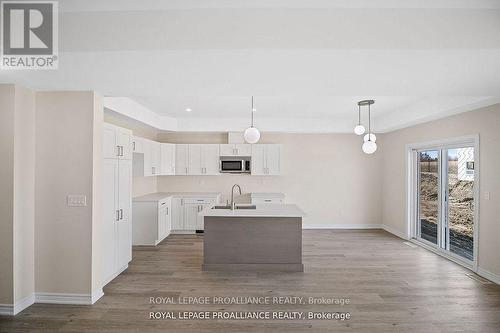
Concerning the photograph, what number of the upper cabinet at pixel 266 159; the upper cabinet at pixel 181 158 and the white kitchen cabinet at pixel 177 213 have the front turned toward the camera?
3

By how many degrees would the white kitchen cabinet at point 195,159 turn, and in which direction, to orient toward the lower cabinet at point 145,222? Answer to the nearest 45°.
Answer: approximately 45° to its right

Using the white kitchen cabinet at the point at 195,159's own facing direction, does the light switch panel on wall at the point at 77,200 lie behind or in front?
in front

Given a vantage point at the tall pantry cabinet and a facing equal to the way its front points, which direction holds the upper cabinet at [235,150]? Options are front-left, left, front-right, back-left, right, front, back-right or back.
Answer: front-left

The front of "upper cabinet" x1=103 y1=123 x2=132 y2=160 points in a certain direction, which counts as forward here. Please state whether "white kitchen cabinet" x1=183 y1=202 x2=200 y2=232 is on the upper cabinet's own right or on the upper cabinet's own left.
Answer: on the upper cabinet's own left

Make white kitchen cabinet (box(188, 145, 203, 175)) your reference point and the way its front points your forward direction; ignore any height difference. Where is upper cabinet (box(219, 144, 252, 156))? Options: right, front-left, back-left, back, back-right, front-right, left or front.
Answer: left

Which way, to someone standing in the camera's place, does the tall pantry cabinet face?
facing to the right of the viewer
